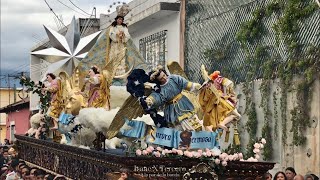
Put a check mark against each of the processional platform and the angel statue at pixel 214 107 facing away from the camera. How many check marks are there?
0

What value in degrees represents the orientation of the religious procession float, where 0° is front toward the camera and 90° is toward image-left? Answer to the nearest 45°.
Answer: approximately 315°

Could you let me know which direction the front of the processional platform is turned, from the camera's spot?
facing the viewer and to the right of the viewer
